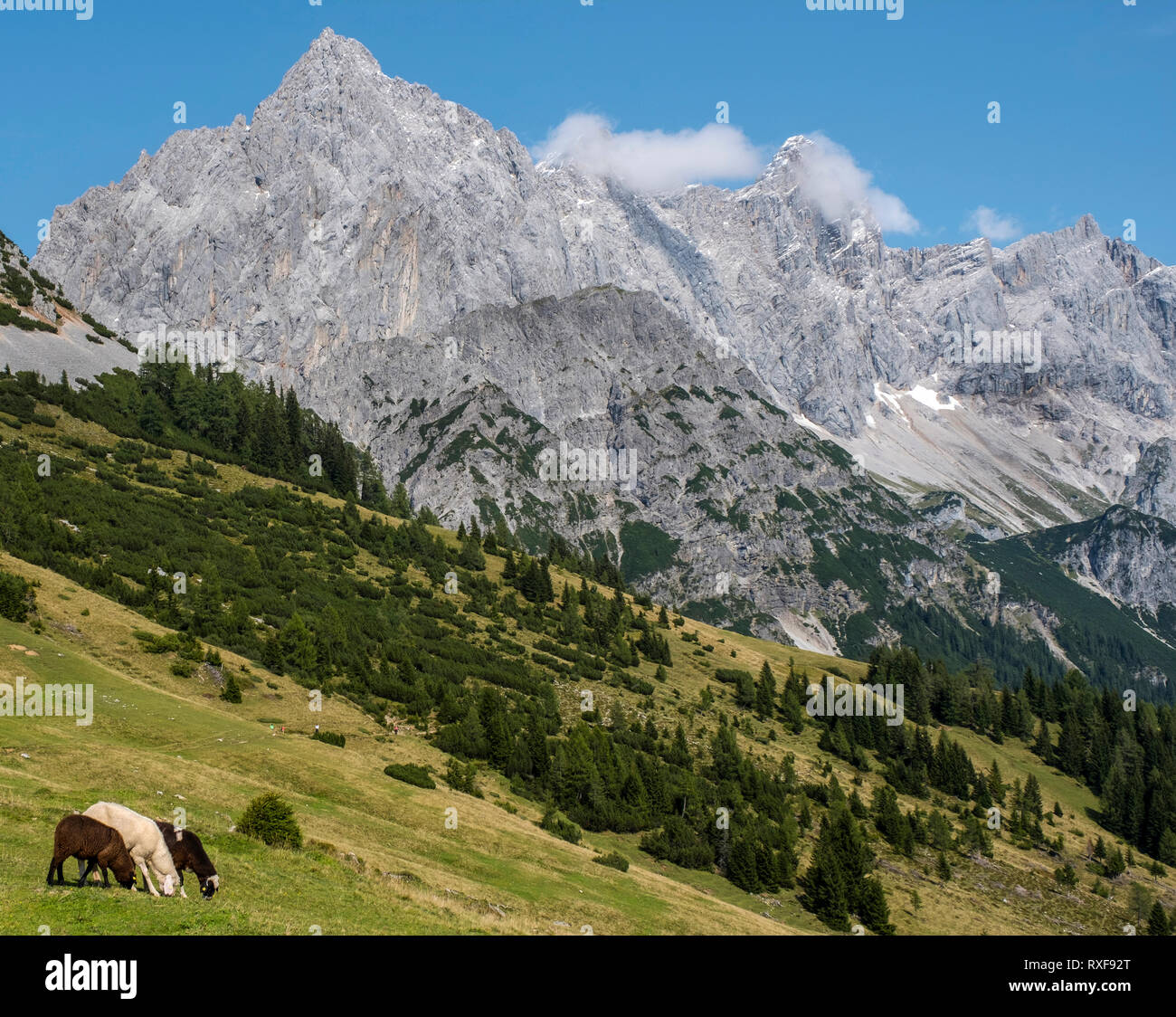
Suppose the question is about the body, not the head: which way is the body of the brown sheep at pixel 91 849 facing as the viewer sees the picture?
to the viewer's right

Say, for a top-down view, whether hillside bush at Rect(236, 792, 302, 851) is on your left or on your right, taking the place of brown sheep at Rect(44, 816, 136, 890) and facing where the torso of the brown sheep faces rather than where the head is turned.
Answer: on your left

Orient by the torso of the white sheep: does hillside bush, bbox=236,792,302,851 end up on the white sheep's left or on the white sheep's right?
on the white sheep's left

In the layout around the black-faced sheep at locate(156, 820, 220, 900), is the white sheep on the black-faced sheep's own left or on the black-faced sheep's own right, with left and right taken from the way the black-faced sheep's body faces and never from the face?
on the black-faced sheep's own right

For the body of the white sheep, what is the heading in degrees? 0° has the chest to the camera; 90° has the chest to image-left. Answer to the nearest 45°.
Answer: approximately 315°

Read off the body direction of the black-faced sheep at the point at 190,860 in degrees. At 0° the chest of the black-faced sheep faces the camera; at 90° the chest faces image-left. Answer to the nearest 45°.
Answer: approximately 315°
